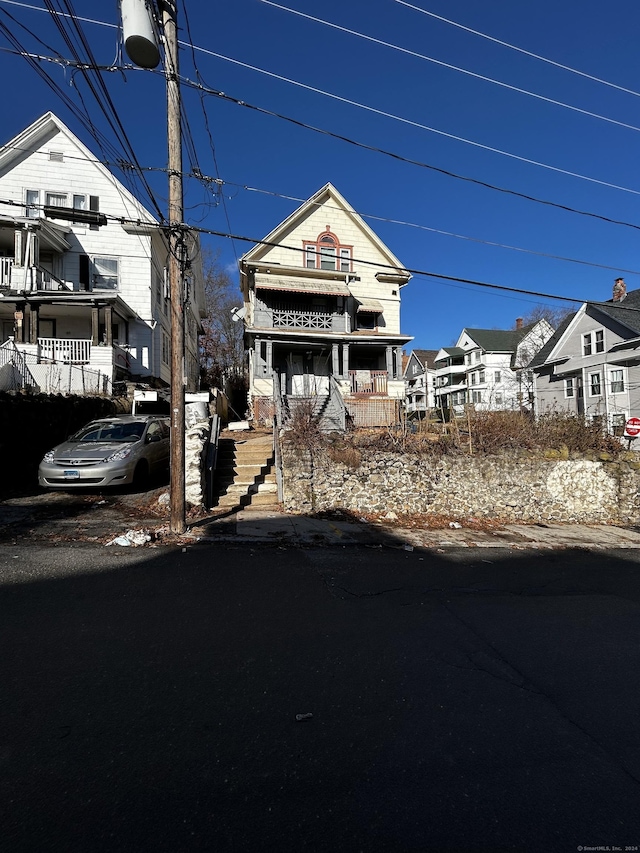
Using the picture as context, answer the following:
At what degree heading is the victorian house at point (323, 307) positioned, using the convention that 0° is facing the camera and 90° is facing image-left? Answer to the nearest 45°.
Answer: approximately 0°

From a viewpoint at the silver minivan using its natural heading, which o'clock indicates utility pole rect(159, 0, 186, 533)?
The utility pole is roughly at 10 o'clock from the silver minivan.

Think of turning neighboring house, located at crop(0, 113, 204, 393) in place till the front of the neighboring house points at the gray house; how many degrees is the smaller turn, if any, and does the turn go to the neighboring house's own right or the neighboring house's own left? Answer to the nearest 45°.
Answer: approximately 90° to the neighboring house's own left

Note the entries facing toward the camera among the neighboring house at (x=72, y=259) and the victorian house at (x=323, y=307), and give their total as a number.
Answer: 2

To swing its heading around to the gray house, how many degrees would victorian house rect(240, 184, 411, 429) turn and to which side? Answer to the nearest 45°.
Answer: approximately 90° to its left

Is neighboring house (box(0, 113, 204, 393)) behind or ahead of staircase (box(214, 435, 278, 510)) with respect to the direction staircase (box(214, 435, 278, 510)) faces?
behind

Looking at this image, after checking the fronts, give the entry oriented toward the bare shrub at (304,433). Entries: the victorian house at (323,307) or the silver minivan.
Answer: the victorian house

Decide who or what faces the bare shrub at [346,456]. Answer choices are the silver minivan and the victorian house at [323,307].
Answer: the victorian house

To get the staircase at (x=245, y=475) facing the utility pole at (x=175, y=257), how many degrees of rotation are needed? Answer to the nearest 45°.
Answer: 0° — it already faces it

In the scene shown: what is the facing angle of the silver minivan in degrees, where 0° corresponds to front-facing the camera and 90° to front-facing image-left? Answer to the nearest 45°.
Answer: approximately 45°
